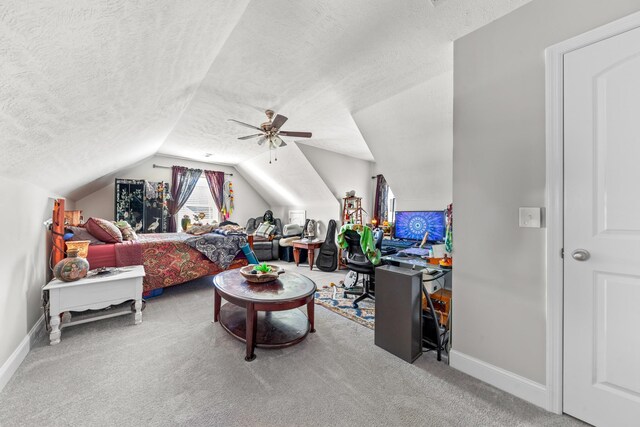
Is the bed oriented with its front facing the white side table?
no

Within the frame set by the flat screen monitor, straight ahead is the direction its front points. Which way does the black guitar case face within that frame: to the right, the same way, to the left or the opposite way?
the same way

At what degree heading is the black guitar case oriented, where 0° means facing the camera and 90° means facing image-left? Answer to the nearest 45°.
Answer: approximately 0°

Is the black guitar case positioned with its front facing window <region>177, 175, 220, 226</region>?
no

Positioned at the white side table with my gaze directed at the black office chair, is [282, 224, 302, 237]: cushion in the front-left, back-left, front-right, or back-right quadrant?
front-left

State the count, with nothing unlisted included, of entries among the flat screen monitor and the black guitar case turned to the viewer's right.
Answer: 0

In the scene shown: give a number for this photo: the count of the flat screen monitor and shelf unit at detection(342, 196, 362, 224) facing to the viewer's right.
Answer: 0

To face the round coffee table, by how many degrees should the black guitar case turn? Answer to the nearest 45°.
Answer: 0° — it already faces it

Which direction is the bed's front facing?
to the viewer's right

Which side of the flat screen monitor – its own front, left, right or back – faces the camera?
front

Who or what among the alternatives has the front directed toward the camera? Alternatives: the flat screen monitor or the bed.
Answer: the flat screen monitor

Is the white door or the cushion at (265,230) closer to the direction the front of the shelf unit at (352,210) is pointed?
the white door

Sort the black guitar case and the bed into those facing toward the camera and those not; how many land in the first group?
1

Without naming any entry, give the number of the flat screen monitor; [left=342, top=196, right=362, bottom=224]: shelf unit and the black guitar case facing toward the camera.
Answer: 3

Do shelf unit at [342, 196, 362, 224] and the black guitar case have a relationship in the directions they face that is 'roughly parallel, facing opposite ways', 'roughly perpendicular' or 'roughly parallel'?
roughly parallel

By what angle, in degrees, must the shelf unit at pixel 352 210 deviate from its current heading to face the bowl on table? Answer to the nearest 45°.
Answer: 0° — it already faces it

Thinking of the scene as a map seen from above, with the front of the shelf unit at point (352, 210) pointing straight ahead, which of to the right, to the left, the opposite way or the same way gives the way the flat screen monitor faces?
the same way

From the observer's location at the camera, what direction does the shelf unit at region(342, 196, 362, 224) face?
facing the viewer

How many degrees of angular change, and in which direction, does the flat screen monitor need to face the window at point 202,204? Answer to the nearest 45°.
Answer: approximately 90° to its right

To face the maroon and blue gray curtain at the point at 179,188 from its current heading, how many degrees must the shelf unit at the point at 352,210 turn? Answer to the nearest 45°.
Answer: approximately 90° to its right
